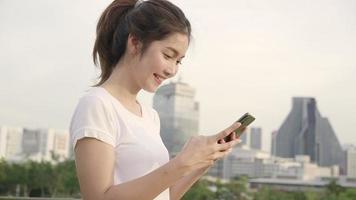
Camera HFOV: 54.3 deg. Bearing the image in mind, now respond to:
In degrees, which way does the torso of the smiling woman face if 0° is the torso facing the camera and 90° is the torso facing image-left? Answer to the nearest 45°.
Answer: approximately 315°

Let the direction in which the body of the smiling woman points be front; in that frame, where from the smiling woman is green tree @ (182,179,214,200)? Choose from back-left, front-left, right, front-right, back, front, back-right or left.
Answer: back-left
